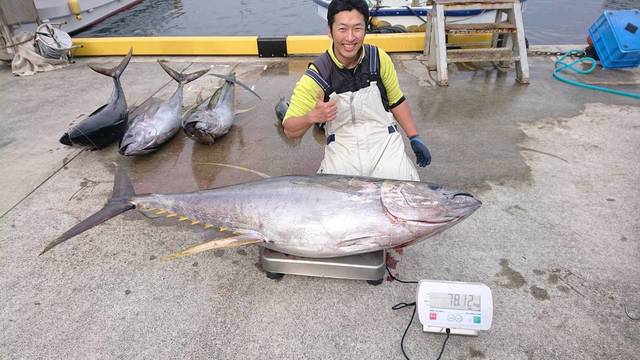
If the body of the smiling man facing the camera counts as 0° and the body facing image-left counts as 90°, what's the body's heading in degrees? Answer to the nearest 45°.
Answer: approximately 0°

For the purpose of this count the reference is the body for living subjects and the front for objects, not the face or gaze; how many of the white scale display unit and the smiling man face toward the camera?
2

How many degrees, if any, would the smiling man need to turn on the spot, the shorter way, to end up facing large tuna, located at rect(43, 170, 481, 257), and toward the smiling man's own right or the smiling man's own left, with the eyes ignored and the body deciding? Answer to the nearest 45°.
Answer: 0° — they already face it

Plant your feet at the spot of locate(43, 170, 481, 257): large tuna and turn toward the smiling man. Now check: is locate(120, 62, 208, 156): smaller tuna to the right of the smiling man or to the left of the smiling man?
left

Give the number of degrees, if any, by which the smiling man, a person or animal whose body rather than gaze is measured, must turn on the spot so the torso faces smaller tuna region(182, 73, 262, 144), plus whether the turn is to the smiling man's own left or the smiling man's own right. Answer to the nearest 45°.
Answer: approximately 135° to the smiling man's own right

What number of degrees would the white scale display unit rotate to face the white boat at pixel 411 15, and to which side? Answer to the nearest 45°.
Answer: approximately 180°

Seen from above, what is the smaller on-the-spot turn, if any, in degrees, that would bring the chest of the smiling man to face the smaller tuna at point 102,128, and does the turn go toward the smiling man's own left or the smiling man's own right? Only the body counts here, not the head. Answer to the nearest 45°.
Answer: approximately 90° to the smiling man's own right

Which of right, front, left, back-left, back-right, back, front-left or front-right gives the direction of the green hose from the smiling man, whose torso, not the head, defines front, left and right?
back-left

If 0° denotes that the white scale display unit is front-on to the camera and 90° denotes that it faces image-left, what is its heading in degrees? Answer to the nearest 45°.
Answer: approximately 0°

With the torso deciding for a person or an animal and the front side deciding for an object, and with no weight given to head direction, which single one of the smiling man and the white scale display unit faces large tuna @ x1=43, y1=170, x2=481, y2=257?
the smiling man
